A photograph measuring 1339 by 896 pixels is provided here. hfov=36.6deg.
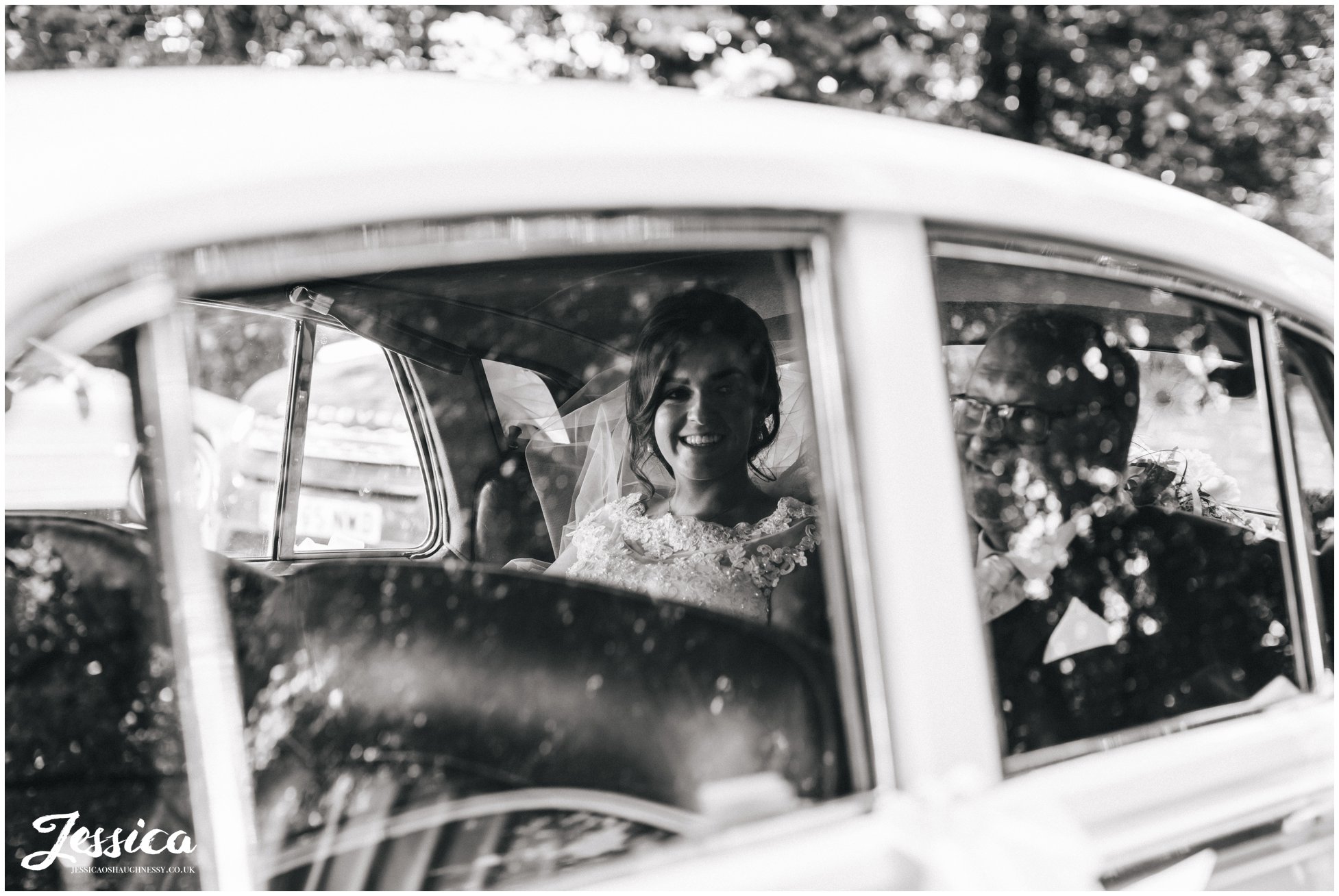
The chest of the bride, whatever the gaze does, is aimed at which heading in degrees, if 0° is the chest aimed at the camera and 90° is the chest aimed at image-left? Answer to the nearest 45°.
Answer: approximately 0°

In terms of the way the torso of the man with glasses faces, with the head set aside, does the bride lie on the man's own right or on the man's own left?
on the man's own right
